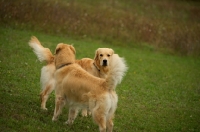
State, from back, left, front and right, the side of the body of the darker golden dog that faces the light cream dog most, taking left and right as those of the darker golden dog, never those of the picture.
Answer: front
